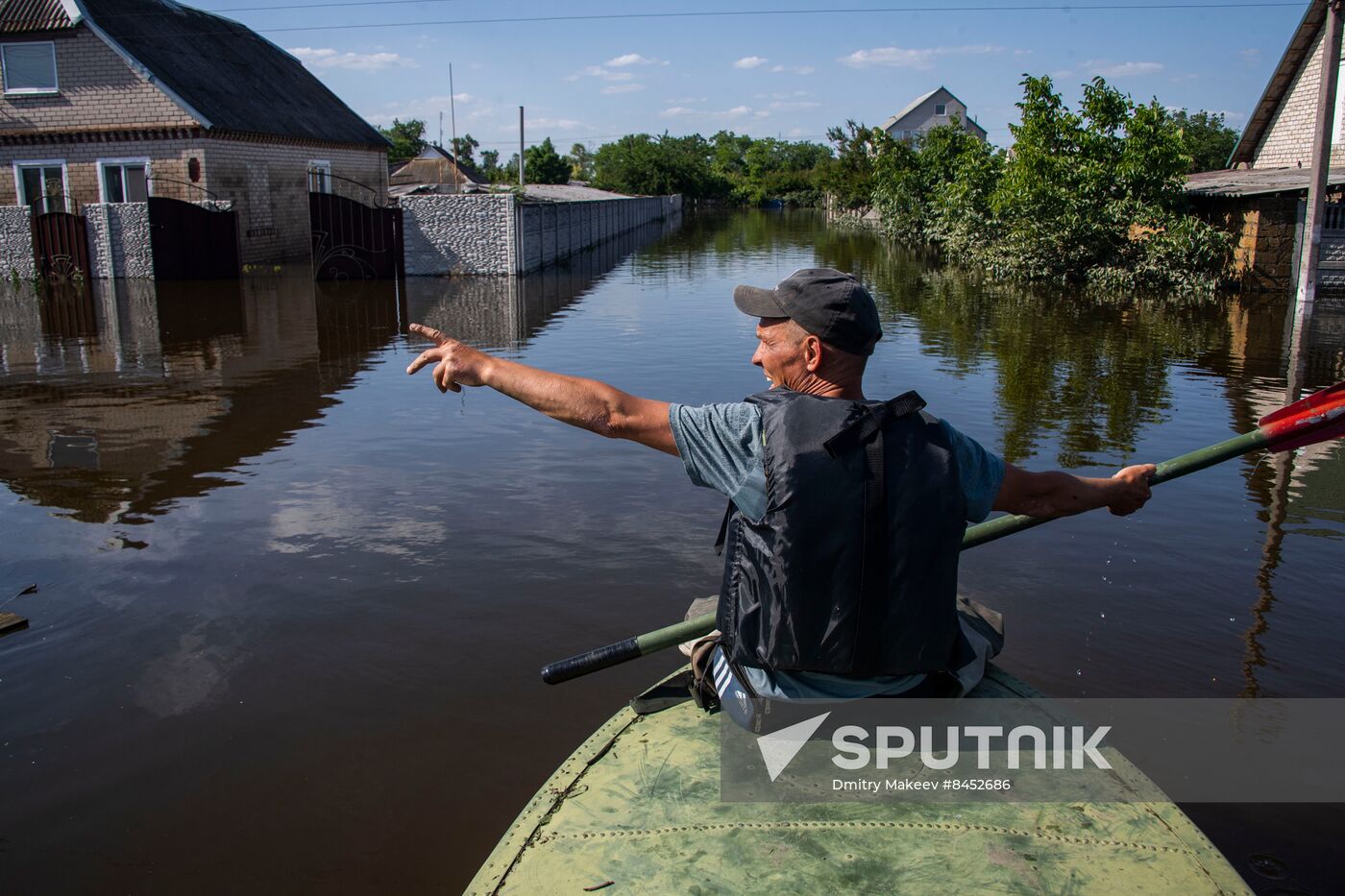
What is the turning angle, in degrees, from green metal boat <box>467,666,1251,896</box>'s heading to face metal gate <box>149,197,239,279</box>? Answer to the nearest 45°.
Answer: approximately 45° to its left

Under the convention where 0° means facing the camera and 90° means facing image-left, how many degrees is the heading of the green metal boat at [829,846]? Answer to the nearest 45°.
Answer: approximately 180°

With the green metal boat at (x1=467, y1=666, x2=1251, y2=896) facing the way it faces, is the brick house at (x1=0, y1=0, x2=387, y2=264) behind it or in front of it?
in front

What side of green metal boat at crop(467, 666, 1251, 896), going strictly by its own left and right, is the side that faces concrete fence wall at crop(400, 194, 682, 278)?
front

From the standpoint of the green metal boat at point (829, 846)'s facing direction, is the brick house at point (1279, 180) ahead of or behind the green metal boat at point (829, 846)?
ahead

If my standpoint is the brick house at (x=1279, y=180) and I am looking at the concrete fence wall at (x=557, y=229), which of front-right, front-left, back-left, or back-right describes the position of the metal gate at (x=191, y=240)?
front-left

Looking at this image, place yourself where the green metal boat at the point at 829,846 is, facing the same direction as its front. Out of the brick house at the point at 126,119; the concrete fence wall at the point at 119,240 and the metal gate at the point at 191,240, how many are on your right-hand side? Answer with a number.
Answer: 0

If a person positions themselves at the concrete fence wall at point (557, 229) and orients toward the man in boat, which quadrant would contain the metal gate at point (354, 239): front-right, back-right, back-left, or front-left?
front-right

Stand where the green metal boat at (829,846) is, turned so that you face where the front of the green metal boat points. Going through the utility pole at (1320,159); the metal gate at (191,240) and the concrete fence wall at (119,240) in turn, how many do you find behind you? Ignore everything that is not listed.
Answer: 0

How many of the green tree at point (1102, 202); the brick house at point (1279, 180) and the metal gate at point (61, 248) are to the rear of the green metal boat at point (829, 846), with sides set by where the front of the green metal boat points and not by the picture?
0

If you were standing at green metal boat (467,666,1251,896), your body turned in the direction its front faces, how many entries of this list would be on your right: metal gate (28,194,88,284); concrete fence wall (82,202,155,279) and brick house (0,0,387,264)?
0

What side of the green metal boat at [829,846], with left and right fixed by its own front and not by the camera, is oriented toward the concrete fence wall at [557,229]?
front
